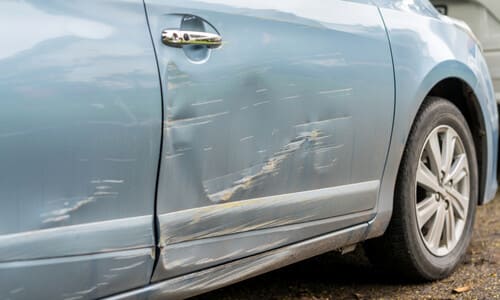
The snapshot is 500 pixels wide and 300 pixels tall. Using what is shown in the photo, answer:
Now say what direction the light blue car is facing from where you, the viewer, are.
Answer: facing away from the viewer and to the right of the viewer
